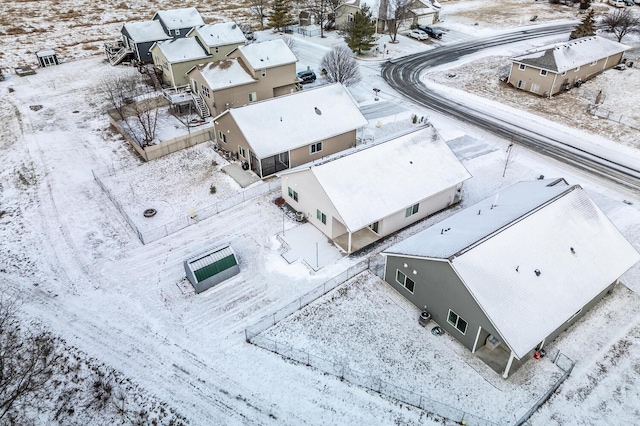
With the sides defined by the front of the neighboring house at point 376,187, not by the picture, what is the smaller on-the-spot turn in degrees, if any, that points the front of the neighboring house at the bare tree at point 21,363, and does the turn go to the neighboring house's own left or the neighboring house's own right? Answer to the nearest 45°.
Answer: approximately 180°

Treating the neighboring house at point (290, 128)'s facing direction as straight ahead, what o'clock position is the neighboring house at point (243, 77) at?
the neighboring house at point (243, 77) is roughly at 10 o'clock from the neighboring house at point (290, 128).

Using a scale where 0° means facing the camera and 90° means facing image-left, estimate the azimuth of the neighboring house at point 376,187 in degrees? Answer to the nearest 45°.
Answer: approximately 225°

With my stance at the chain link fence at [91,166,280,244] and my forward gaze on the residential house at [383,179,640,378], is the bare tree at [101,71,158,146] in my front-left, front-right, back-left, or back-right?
back-left

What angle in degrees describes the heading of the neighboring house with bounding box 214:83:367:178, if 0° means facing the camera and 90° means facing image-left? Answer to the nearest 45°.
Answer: approximately 225°

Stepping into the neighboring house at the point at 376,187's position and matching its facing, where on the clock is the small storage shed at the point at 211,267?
The small storage shed is roughly at 6 o'clock from the neighboring house.

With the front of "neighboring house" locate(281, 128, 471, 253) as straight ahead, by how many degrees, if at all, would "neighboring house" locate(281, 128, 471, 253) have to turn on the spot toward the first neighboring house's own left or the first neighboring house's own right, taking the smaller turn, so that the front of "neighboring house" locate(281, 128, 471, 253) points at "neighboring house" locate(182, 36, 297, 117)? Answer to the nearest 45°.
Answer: approximately 90° to the first neighboring house's own left

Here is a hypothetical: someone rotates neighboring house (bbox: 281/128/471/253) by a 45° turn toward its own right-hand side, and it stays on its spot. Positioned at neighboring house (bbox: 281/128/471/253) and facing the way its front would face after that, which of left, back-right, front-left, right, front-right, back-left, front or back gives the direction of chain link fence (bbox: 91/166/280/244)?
back

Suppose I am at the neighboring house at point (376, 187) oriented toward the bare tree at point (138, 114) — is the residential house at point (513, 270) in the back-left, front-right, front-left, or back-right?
back-left

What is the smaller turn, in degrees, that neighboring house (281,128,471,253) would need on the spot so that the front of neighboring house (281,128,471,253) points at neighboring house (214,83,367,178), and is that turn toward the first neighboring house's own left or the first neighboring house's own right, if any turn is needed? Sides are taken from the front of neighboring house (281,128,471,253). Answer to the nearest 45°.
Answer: approximately 90° to the first neighboring house's own left

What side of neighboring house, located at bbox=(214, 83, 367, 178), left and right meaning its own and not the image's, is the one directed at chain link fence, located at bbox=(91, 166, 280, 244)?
back

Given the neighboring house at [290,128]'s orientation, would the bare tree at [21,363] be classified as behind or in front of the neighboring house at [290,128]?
behind

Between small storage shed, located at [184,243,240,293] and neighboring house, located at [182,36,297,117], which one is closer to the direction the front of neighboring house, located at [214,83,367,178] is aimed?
the neighboring house

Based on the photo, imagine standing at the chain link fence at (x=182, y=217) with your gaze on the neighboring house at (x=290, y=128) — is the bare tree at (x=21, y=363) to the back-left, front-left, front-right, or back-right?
back-right
